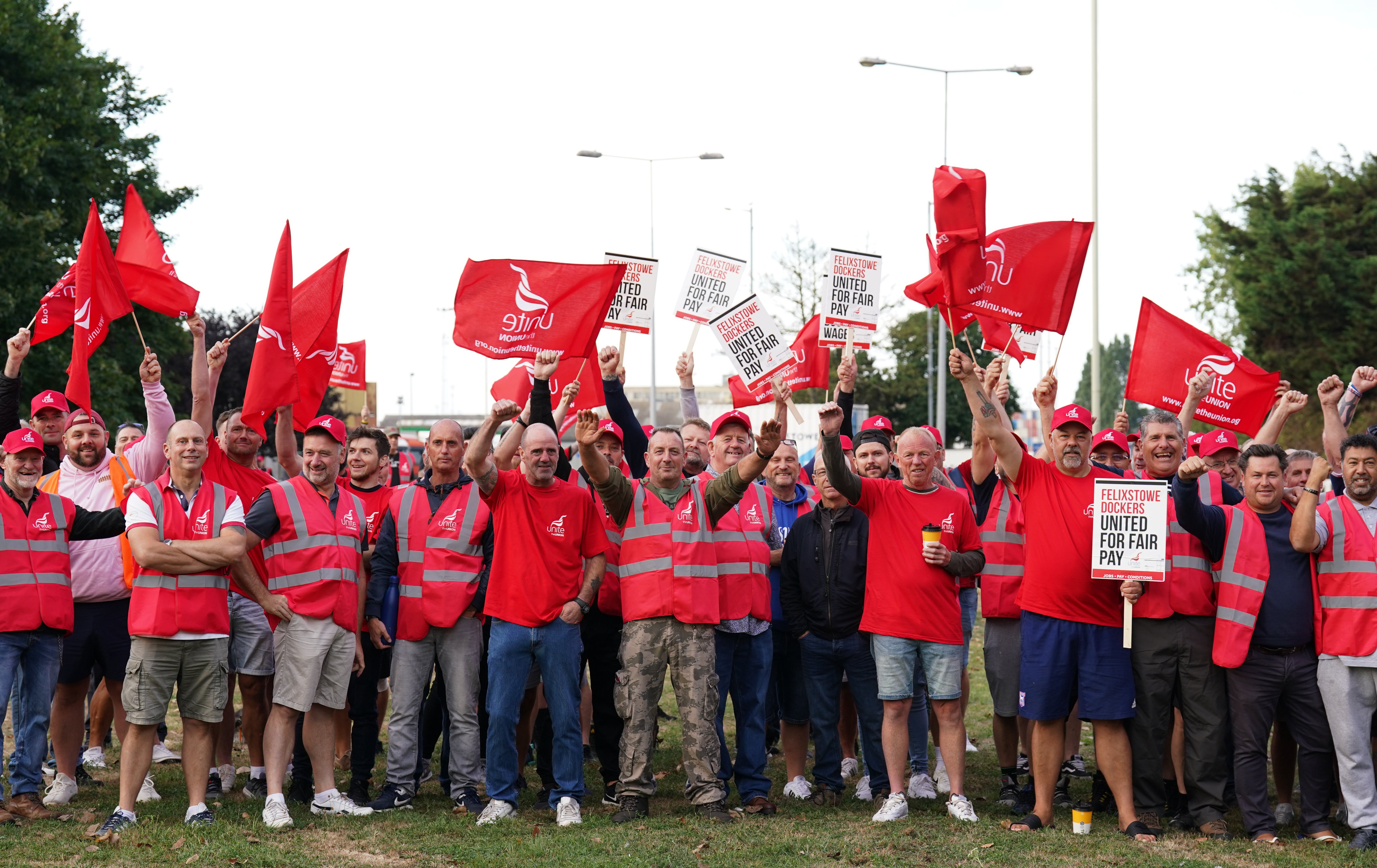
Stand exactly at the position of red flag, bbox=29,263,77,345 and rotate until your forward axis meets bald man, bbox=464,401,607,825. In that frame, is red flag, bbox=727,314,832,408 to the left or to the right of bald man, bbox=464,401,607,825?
left

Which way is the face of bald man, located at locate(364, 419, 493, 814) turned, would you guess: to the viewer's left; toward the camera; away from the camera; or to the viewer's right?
toward the camera

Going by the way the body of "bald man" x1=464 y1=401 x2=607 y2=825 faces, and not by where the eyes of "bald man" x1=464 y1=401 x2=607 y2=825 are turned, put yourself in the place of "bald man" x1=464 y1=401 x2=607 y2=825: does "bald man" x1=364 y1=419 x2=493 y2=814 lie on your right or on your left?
on your right

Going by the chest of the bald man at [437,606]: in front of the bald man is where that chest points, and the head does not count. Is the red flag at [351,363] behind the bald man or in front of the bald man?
behind

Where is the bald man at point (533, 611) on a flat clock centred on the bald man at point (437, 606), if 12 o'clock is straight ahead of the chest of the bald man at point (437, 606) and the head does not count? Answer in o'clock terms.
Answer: the bald man at point (533, 611) is roughly at 10 o'clock from the bald man at point (437, 606).

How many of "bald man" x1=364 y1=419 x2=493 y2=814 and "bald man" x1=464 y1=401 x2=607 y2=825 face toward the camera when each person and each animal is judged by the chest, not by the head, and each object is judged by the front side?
2

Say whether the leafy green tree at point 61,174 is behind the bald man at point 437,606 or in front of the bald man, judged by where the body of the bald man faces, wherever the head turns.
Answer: behind

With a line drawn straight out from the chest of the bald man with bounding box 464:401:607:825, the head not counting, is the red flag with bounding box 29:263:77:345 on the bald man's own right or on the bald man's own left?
on the bald man's own right

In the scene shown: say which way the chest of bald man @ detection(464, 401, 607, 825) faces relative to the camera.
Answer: toward the camera

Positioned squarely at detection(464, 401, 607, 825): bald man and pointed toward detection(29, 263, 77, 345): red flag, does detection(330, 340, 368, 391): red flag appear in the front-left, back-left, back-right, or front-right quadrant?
front-right

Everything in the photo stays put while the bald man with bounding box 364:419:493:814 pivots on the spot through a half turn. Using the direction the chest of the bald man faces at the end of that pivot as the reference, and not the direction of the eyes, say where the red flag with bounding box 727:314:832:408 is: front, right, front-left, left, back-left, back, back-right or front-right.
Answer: front-right

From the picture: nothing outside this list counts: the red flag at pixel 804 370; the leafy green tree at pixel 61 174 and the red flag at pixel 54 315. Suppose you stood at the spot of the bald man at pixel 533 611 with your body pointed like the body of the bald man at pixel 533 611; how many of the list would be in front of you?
0

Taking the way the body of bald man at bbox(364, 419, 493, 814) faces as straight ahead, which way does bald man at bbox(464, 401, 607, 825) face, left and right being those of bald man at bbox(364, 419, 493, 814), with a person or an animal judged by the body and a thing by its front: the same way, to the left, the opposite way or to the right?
the same way

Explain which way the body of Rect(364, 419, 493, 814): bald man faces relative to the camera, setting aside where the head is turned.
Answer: toward the camera
